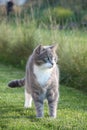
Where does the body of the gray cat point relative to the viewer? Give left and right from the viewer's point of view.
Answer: facing the viewer and to the right of the viewer

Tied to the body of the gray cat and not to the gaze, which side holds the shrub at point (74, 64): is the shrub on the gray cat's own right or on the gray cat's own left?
on the gray cat's own left
